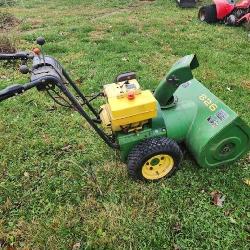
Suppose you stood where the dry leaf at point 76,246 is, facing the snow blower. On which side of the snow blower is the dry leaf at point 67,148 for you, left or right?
left

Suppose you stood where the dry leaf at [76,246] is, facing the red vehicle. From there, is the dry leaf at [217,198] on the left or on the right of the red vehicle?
right

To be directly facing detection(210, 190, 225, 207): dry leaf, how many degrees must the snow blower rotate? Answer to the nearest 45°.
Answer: approximately 90° to its right

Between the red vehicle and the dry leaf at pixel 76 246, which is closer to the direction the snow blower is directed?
the red vehicle

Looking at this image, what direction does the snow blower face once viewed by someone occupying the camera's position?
facing away from the viewer and to the right of the viewer

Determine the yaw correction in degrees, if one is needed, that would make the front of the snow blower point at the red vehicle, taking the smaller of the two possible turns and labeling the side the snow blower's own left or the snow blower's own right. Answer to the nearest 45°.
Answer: approximately 45° to the snow blower's own left
